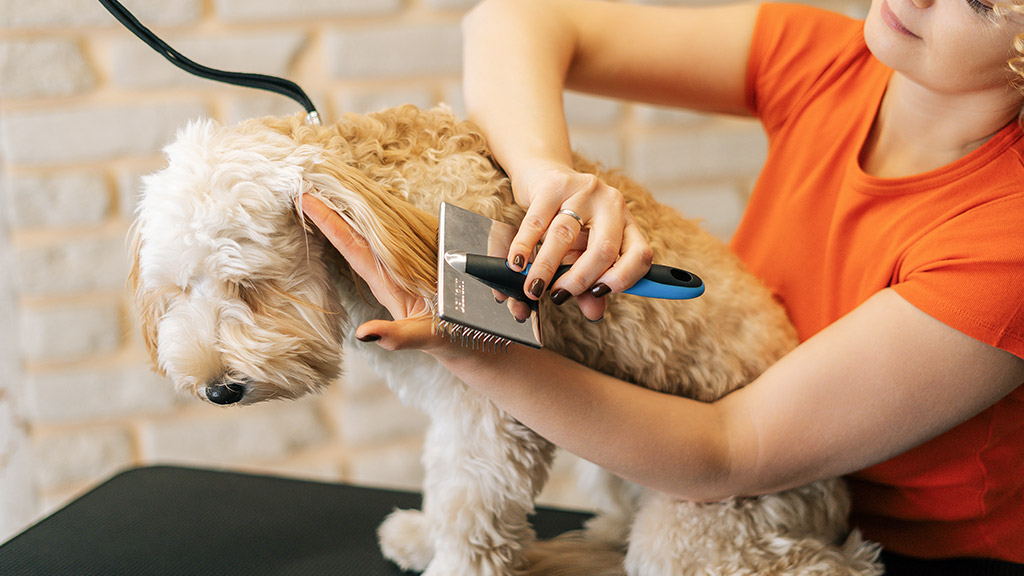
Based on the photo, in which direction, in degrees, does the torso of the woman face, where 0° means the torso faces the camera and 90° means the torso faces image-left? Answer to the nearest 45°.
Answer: approximately 45°

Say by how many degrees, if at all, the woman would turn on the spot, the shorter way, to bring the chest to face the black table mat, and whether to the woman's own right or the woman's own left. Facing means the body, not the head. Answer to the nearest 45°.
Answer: approximately 45° to the woman's own right
